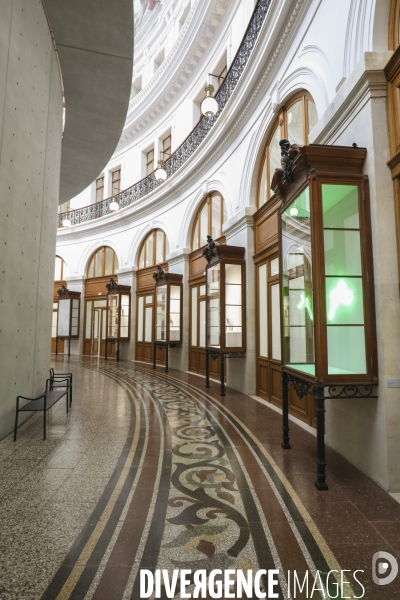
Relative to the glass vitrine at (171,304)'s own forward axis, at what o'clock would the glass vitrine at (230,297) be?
the glass vitrine at (230,297) is roughly at 10 o'clock from the glass vitrine at (171,304).

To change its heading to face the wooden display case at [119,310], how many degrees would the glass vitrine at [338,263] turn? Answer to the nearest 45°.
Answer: approximately 45° to its right

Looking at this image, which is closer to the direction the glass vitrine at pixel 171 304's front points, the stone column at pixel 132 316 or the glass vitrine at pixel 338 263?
the glass vitrine

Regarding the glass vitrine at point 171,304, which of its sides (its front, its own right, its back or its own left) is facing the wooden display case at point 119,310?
right

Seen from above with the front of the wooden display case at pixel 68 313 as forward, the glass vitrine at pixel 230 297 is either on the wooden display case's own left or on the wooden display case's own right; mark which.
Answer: on the wooden display case's own left

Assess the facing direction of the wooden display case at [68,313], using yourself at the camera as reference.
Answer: facing the viewer and to the left of the viewer

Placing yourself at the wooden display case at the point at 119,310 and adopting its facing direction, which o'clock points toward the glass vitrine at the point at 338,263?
The glass vitrine is roughly at 10 o'clock from the wooden display case.

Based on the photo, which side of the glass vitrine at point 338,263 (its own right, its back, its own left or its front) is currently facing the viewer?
left

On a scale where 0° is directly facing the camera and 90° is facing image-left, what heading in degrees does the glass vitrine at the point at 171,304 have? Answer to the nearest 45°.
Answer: approximately 45°

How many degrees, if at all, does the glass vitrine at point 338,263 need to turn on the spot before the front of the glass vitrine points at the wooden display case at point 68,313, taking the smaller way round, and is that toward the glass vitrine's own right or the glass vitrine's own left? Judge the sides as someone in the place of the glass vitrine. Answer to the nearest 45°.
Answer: approximately 45° to the glass vitrine's own right

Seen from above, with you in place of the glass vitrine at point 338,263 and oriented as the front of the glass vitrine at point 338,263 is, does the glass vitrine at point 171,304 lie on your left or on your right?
on your right

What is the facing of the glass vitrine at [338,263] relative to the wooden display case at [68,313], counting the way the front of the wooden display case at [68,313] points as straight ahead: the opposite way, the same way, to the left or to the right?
to the right
